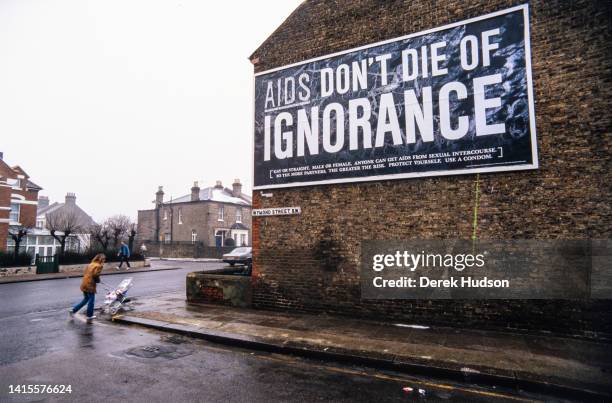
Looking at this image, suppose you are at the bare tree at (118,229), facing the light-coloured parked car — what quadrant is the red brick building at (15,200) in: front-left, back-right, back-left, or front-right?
back-right

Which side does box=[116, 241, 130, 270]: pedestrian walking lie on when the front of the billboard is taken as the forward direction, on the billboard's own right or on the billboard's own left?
on the billboard's own right

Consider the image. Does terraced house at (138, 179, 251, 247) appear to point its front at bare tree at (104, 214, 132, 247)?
no

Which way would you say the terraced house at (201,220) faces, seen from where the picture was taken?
facing the viewer and to the right of the viewer

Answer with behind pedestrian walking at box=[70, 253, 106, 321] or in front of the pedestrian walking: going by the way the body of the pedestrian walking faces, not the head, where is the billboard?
in front

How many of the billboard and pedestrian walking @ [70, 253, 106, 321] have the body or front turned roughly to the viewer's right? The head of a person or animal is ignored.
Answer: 1

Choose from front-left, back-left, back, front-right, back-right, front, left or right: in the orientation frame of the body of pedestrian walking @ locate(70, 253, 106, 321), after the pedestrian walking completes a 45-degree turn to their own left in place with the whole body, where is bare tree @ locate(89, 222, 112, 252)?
front-left

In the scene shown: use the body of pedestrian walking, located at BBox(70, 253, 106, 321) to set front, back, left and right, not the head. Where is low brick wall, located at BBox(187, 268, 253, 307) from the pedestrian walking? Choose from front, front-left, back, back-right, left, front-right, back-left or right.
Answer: front

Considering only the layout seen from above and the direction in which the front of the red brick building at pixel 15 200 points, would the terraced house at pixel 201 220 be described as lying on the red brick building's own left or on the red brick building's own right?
on the red brick building's own left

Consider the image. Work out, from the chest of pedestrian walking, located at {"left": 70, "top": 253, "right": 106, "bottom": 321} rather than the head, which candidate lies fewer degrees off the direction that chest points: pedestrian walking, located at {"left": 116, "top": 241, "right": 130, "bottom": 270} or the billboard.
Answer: the billboard

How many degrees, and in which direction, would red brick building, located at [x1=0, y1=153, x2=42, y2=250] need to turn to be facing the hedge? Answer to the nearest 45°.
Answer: approximately 90° to its left

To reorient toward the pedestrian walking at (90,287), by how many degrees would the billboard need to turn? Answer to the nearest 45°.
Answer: approximately 45° to its right

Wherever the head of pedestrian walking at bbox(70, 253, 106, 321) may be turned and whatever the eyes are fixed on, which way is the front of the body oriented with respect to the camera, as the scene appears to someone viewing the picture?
to the viewer's right

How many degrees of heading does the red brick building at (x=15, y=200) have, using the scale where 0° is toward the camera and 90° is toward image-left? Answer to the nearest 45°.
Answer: approximately 315°

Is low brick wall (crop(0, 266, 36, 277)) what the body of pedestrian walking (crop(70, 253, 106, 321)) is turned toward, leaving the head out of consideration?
no

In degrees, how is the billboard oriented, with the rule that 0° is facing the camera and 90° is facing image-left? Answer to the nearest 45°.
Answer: approximately 45°

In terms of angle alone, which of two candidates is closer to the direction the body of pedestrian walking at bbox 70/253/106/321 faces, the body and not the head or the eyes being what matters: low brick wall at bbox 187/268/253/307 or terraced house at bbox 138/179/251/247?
the low brick wall

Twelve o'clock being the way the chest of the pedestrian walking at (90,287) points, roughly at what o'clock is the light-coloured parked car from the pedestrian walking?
The light-coloured parked car is roughly at 10 o'clock from the pedestrian walking.
